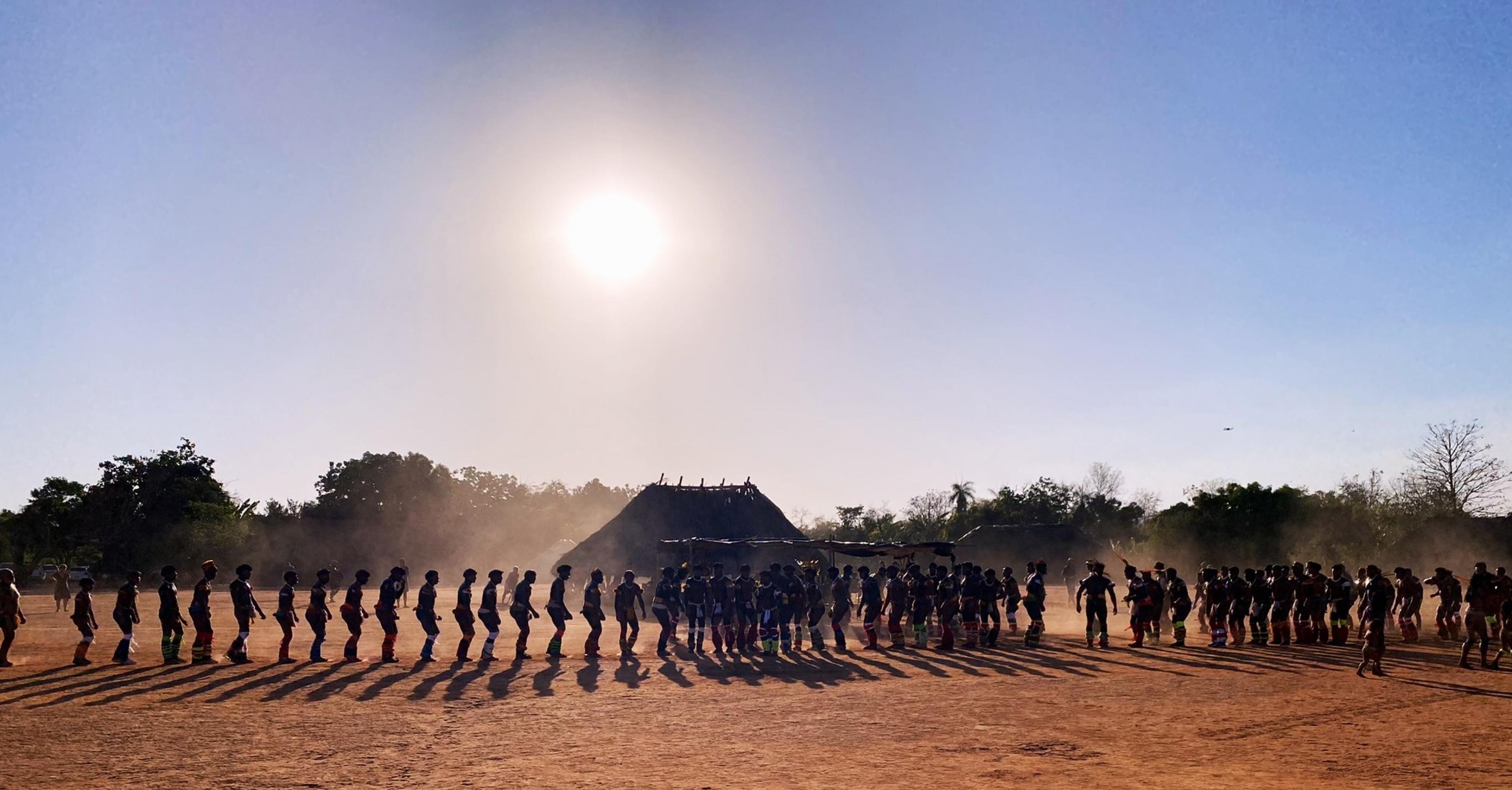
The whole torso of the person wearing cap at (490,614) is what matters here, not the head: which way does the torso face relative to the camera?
to the viewer's right

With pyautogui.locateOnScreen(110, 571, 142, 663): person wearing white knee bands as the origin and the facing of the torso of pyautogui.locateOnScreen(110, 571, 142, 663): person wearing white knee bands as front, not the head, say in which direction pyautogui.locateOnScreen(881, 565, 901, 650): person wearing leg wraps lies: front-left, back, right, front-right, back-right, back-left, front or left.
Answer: front

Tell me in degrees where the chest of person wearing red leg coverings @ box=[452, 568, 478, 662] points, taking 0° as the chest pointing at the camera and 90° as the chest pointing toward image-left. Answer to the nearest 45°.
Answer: approximately 270°

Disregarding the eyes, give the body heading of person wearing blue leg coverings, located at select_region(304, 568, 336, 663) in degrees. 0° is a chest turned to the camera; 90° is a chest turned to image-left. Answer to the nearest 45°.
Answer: approximately 270°

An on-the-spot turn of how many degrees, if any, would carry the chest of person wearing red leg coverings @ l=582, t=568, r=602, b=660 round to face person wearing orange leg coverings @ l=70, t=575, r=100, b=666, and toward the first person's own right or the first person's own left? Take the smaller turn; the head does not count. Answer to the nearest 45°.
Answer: approximately 180°

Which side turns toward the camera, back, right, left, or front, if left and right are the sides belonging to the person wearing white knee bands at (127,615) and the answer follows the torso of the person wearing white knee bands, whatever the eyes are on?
right

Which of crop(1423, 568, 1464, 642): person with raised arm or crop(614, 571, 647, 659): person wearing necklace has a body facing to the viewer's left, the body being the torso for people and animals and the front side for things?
crop(1423, 568, 1464, 642): person with raised arm

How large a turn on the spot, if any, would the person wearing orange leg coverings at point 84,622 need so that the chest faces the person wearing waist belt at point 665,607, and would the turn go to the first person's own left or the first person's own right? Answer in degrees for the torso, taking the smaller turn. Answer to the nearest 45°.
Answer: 0° — they already face them

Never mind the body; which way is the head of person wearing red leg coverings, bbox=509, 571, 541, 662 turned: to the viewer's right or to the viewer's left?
to the viewer's right

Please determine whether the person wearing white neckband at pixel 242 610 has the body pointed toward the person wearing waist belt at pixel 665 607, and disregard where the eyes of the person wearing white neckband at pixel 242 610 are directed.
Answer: yes

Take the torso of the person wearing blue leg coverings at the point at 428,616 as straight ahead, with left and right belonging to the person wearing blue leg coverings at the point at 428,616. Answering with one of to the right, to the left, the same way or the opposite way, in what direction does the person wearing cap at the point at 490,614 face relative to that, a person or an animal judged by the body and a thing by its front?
the same way

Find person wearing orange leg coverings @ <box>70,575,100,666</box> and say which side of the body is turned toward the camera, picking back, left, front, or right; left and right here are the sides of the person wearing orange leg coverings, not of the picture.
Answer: right

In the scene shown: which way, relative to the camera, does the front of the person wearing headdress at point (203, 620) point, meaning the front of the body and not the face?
to the viewer's right

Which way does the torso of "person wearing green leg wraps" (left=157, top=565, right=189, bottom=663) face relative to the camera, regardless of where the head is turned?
to the viewer's right

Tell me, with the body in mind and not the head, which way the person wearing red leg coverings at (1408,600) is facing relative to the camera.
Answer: to the viewer's left
